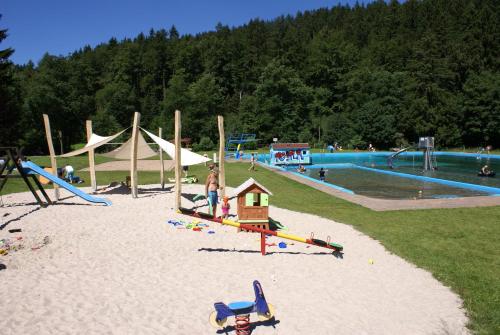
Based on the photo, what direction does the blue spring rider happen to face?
to the viewer's right

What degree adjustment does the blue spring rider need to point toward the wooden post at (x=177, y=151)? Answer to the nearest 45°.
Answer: approximately 90° to its left

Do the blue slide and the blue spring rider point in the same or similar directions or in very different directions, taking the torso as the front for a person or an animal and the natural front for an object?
same or similar directions

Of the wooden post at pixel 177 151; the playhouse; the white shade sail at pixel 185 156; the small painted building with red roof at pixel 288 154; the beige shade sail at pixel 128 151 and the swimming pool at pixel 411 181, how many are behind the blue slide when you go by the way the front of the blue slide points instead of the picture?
0

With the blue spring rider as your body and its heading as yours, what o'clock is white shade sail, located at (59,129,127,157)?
The white shade sail is roughly at 8 o'clock from the blue spring rider.

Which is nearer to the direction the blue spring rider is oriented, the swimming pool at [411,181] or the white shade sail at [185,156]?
the swimming pool

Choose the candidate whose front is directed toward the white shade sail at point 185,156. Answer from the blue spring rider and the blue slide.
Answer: the blue slide

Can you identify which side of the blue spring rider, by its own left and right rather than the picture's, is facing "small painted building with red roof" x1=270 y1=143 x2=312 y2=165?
left

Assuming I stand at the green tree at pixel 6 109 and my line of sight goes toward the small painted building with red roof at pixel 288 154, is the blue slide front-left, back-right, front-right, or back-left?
front-right

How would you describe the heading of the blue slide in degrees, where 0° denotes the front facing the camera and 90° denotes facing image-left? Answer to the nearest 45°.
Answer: approximately 270°

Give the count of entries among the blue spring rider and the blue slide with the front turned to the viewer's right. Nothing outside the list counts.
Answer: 2

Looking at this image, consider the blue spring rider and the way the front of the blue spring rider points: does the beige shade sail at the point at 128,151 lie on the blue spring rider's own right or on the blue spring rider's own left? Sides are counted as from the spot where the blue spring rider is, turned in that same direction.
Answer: on the blue spring rider's own left

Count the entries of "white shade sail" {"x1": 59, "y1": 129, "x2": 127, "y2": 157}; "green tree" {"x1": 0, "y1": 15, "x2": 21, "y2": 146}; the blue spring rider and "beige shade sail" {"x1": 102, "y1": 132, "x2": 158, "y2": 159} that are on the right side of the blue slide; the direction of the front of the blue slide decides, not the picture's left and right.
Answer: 1

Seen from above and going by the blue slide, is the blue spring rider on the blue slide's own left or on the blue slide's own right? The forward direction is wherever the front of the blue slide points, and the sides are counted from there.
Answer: on the blue slide's own right

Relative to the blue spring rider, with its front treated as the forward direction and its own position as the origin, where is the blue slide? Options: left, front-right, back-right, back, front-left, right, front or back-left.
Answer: back-left
